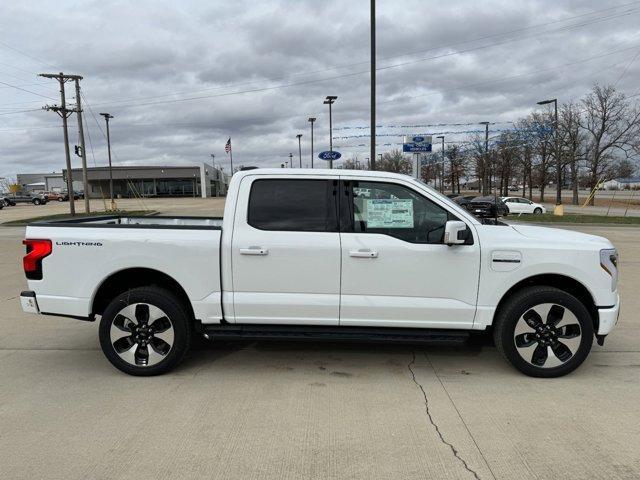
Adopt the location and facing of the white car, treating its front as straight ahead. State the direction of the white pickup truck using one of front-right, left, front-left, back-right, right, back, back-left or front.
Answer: right

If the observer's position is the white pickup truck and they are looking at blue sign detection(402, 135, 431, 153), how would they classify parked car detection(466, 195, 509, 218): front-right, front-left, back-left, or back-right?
front-right

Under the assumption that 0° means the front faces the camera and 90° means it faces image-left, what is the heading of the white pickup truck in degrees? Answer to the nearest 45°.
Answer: approximately 270°

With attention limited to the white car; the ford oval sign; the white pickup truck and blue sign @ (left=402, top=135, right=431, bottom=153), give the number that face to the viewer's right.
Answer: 2

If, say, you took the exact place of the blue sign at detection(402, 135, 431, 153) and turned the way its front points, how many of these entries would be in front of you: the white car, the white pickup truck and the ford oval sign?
1

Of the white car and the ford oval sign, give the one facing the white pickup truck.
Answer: the ford oval sign

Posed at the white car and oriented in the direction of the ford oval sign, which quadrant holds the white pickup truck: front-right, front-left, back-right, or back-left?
back-left

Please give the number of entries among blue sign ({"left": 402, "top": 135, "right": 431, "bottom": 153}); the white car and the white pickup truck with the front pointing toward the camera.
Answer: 1

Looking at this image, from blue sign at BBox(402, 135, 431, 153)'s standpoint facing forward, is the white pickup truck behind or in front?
in front

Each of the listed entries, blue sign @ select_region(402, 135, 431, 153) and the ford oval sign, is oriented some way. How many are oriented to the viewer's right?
0

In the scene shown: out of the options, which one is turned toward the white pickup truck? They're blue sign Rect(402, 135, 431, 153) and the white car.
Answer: the blue sign

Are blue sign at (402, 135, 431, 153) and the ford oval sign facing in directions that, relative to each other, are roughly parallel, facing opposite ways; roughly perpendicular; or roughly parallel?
roughly parallel

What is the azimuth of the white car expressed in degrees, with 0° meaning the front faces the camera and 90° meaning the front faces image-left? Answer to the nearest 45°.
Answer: approximately 270°

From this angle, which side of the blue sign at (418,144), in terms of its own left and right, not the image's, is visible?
front

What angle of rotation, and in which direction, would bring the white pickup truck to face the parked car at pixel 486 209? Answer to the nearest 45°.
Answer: approximately 45° to its left

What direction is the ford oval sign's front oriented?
toward the camera

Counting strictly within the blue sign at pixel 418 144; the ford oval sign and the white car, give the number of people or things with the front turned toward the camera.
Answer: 2

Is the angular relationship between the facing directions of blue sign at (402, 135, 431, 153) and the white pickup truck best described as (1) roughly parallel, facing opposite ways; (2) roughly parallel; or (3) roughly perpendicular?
roughly perpendicular
